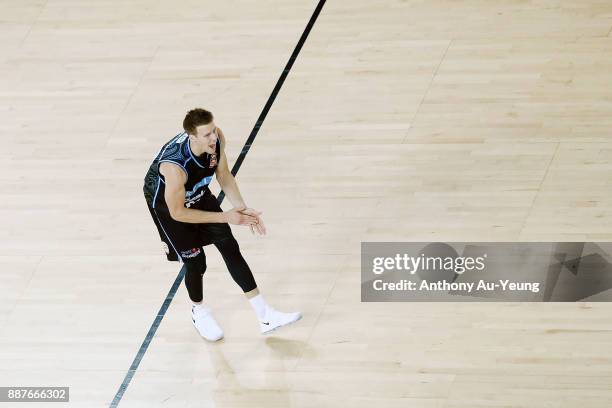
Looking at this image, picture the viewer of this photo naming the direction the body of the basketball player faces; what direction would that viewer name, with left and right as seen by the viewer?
facing the viewer and to the right of the viewer
